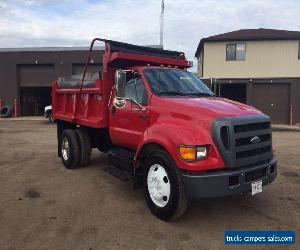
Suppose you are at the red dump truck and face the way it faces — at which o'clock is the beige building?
The beige building is roughly at 8 o'clock from the red dump truck.

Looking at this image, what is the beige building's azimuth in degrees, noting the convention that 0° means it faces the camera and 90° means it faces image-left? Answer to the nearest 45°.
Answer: approximately 0°

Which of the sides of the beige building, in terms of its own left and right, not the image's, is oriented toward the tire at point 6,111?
right

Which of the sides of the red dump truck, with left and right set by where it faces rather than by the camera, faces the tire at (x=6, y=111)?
back

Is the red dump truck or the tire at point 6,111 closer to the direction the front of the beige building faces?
the red dump truck
